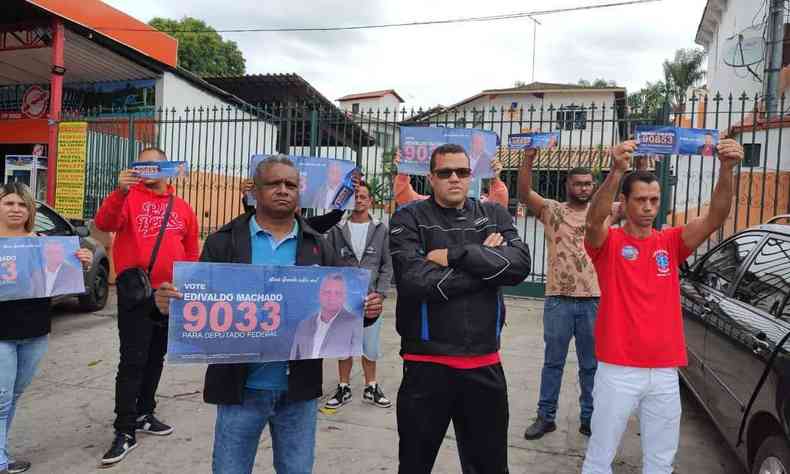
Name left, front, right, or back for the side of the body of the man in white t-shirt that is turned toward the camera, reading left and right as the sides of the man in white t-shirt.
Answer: front

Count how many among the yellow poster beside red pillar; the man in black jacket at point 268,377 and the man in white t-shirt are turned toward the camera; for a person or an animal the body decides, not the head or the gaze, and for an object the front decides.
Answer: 3

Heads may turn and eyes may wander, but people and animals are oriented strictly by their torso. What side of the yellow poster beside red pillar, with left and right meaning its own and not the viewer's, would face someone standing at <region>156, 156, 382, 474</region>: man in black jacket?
front

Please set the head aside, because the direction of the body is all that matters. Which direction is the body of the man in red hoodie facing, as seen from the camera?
toward the camera

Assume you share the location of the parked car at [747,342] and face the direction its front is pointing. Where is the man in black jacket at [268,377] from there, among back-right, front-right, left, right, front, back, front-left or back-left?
left

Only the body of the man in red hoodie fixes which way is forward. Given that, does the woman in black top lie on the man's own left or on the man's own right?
on the man's own right

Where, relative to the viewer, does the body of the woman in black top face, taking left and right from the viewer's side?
facing the viewer

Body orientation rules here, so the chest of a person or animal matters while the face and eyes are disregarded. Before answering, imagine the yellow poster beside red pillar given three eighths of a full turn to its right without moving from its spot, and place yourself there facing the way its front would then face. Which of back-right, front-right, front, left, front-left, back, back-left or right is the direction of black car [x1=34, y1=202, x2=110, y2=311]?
back-left

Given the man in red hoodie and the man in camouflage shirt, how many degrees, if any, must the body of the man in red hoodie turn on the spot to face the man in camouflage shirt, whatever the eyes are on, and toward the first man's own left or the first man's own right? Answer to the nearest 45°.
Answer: approximately 90° to the first man's own left

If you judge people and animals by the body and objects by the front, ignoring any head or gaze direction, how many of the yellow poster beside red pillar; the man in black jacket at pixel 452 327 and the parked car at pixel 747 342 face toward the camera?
2

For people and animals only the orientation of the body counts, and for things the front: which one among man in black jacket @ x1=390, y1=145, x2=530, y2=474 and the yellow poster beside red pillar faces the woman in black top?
the yellow poster beside red pillar

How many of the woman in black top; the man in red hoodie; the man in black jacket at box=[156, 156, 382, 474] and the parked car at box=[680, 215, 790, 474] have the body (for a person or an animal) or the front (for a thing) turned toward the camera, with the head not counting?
3

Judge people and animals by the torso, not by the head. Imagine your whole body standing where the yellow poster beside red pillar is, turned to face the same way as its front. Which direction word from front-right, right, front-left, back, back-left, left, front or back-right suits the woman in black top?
front

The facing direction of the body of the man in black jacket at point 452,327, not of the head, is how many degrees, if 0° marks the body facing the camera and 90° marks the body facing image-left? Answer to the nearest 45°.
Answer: approximately 0°
